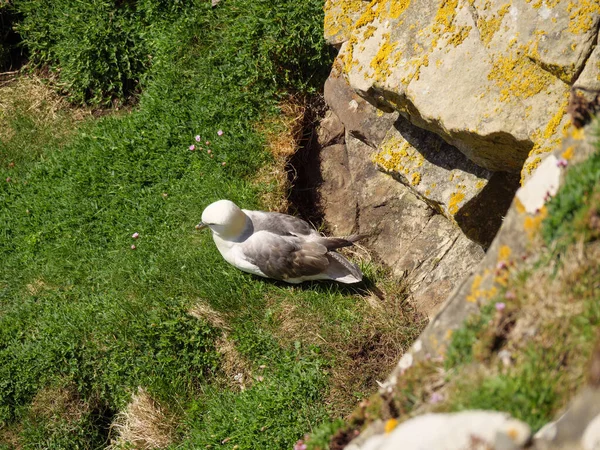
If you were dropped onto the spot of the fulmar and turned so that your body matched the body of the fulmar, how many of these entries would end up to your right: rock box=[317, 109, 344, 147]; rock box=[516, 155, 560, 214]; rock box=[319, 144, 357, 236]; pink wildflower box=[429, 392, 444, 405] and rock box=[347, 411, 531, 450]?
2

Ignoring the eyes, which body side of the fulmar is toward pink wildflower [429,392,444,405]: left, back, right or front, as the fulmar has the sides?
left

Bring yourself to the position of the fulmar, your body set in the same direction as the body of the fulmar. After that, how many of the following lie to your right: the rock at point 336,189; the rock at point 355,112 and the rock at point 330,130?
3

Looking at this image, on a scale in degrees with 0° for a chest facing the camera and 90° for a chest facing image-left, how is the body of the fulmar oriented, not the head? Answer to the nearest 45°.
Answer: approximately 90°

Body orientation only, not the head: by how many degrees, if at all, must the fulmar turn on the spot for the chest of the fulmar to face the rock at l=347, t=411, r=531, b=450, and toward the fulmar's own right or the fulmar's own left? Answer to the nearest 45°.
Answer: approximately 90° to the fulmar's own left

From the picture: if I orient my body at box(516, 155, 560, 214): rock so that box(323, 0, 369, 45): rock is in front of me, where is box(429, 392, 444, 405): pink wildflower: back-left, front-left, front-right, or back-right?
back-left

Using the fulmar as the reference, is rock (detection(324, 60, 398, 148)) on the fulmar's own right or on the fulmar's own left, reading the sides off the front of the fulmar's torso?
on the fulmar's own right

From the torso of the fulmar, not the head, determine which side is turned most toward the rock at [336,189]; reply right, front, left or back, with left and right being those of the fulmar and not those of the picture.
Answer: right
